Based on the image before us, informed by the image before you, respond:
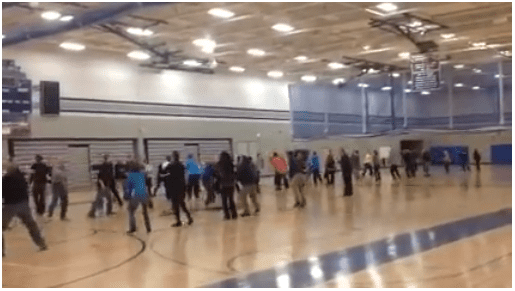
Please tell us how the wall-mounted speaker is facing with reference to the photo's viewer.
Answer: facing the viewer and to the right of the viewer

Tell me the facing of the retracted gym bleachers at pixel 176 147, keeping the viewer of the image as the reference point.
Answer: facing the viewer

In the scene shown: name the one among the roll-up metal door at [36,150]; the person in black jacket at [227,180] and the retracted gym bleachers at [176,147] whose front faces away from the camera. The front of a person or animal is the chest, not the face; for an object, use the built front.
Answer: the person in black jacket

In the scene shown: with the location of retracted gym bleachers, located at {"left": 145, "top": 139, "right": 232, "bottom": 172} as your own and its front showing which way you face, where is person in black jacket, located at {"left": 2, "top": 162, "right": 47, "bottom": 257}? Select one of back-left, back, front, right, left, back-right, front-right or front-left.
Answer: front

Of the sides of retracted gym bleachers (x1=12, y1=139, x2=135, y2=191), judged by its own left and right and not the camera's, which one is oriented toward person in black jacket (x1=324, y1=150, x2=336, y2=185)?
left

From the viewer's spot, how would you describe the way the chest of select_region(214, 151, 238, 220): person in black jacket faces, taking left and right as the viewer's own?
facing away from the viewer

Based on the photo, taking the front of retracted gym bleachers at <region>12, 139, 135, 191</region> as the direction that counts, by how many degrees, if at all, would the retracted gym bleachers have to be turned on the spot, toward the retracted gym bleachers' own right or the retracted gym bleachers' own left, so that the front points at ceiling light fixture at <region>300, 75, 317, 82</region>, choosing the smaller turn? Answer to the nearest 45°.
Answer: approximately 90° to the retracted gym bleachers' own left
